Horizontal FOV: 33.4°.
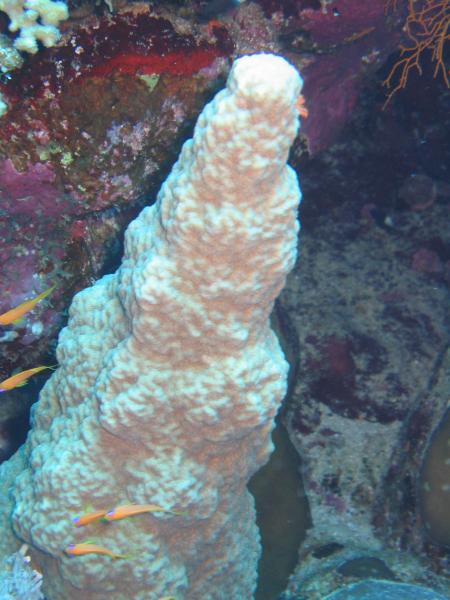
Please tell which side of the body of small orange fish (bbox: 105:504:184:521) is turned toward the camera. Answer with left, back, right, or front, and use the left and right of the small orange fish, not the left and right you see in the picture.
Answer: left

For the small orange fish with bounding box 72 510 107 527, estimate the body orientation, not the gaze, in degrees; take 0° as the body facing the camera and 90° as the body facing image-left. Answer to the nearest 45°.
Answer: approximately 90°

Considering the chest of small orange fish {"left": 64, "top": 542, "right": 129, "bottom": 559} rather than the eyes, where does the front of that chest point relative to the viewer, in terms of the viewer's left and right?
facing to the left of the viewer

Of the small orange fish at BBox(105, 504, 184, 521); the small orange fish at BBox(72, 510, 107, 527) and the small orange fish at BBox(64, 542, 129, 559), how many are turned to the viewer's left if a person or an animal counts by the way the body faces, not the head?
3

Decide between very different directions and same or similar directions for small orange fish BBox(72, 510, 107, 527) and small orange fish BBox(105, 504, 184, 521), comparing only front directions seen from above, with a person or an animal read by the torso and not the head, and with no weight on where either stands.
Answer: same or similar directions

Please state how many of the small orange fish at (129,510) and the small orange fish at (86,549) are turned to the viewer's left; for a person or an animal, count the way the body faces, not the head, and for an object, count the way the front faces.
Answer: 2
